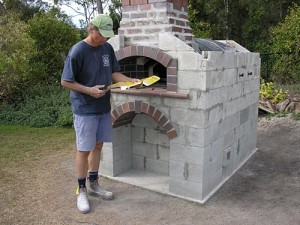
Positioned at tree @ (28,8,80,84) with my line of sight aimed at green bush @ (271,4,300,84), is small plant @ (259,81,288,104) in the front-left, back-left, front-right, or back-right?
front-right

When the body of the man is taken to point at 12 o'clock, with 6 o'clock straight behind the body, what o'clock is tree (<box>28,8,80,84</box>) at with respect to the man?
The tree is roughly at 7 o'clock from the man.

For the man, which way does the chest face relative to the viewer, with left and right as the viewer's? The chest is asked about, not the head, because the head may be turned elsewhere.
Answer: facing the viewer and to the right of the viewer

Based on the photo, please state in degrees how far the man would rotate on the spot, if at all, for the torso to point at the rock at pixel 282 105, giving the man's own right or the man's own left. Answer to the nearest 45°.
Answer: approximately 90° to the man's own left

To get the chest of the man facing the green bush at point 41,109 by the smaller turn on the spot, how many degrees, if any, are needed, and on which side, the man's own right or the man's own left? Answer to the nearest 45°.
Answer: approximately 135° to the man's own left

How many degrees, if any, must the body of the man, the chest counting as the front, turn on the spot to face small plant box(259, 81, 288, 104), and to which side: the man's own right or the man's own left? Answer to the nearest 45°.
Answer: approximately 90° to the man's own left

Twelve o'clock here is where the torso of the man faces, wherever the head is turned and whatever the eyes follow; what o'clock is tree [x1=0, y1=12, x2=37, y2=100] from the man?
The tree is roughly at 7 o'clock from the man.

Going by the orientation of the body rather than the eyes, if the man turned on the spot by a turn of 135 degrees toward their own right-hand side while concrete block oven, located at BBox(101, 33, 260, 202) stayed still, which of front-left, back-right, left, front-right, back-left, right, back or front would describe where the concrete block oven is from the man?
back

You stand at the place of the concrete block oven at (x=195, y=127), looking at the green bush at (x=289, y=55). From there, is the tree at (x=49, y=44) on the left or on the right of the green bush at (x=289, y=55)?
left

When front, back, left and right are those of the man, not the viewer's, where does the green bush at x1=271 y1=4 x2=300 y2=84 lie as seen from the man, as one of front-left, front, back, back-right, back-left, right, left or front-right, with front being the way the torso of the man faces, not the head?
left
